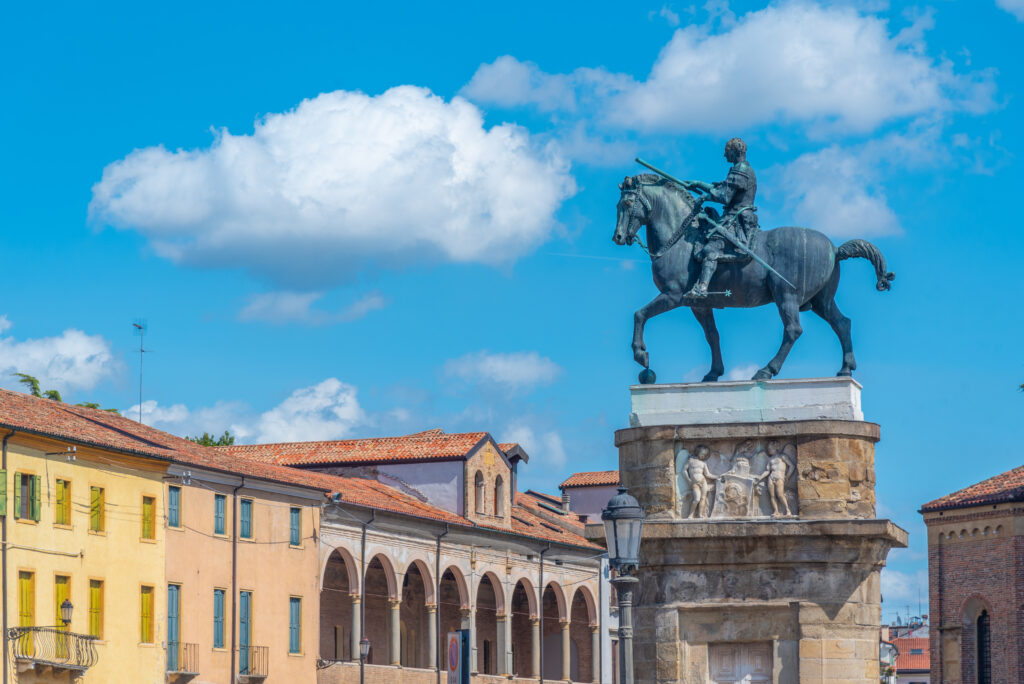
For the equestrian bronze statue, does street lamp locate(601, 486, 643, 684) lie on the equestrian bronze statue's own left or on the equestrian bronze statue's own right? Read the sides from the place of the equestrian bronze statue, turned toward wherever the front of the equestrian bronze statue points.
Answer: on the equestrian bronze statue's own left

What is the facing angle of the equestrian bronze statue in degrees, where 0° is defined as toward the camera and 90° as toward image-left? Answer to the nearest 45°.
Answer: approximately 90°

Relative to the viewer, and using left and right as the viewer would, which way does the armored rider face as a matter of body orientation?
facing to the left of the viewer
